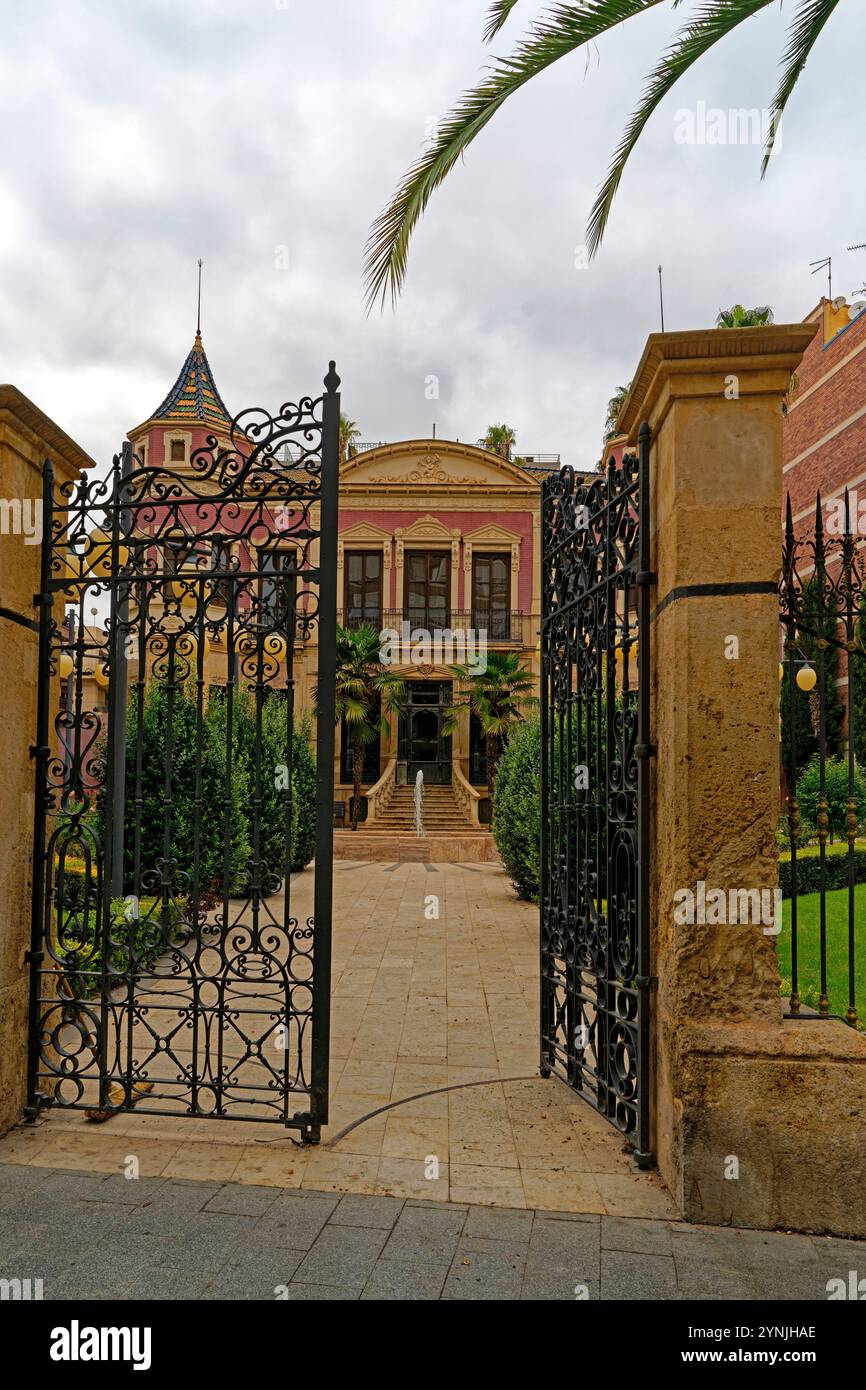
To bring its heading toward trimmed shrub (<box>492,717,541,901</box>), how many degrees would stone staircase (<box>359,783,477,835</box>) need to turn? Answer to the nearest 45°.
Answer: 0° — it already faces it

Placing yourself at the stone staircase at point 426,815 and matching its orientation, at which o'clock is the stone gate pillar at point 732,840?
The stone gate pillar is roughly at 12 o'clock from the stone staircase.

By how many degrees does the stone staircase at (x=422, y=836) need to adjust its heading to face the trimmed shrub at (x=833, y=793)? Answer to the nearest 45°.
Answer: approximately 45° to its left

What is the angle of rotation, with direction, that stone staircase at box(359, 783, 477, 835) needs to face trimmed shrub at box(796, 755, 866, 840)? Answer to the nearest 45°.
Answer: approximately 45° to its left

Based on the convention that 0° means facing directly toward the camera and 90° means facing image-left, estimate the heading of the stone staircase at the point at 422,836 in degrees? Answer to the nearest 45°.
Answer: approximately 0°
